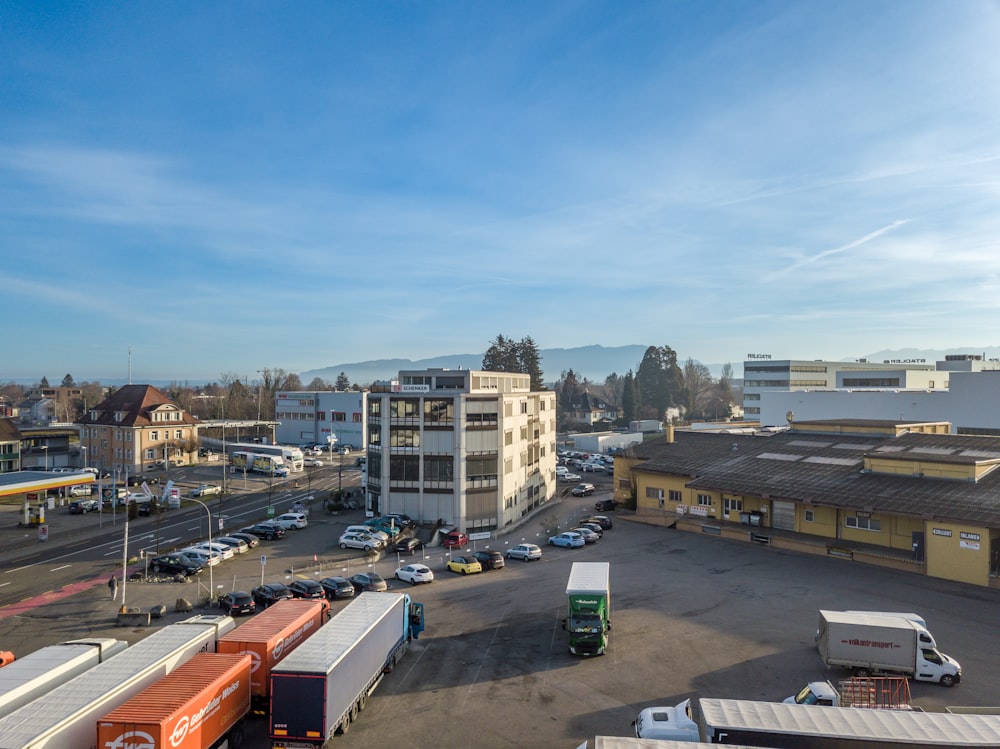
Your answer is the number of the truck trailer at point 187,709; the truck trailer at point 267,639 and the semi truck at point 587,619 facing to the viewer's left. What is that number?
0

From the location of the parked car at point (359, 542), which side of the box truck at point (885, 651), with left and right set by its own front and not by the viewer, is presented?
back

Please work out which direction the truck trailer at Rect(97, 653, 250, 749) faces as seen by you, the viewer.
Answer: facing away from the viewer and to the right of the viewer

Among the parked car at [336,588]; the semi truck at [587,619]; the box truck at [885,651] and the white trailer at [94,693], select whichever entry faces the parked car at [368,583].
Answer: the white trailer

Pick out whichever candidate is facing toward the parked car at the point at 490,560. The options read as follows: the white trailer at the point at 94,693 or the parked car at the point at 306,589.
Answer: the white trailer

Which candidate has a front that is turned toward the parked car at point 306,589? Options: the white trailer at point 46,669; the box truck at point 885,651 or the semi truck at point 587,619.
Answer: the white trailer

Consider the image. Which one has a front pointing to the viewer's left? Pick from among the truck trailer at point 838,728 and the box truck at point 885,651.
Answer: the truck trailer

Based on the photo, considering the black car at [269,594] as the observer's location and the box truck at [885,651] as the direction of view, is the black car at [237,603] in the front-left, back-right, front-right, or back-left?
back-right

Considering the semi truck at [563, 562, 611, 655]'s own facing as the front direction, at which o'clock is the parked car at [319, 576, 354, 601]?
The parked car is roughly at 4 o'clock from the semi truck.

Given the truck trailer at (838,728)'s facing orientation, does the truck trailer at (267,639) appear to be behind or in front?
in front

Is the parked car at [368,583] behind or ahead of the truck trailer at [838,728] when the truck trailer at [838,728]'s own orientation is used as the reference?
ahead

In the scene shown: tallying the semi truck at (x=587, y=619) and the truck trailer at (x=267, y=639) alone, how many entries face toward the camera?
1

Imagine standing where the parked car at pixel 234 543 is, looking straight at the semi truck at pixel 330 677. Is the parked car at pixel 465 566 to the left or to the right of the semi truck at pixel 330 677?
left

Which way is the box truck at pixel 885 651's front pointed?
to the viewer's right

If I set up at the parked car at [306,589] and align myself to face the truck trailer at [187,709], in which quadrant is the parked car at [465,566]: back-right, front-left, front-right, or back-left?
back-left

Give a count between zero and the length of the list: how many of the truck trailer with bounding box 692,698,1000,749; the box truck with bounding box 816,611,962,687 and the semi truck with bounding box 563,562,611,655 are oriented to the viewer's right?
1

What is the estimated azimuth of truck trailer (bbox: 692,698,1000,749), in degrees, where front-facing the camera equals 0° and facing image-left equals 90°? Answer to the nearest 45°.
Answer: approximately 90°

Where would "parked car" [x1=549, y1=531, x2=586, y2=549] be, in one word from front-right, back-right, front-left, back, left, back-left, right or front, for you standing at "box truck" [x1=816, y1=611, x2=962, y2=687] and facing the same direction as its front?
back-left

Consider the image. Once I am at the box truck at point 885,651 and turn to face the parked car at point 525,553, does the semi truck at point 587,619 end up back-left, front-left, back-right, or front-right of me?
front-left

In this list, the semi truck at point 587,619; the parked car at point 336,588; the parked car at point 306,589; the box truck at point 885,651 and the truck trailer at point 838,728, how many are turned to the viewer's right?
1
